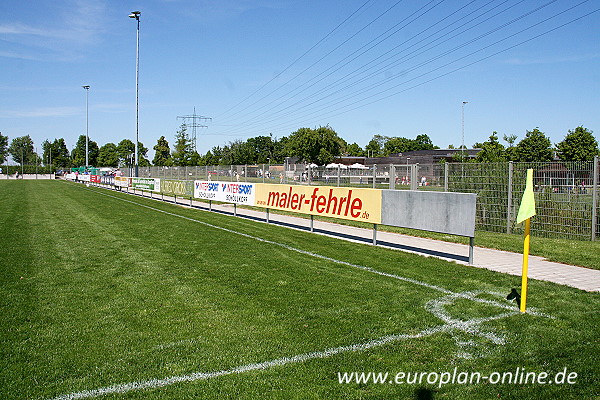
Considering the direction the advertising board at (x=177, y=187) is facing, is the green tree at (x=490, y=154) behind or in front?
behind

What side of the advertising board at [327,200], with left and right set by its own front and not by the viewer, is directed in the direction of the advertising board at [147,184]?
right

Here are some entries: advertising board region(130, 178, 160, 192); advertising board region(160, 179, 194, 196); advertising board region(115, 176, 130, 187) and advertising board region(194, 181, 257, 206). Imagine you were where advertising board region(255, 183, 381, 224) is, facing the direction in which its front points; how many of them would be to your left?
0

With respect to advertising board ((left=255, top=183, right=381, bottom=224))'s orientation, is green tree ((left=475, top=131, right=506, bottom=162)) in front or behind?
behind

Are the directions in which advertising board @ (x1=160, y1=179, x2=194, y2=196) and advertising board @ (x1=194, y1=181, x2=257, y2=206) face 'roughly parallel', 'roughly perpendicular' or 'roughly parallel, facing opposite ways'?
roughly parallel

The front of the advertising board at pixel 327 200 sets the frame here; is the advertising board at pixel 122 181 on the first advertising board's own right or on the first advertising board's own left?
on the first advertising board's own right

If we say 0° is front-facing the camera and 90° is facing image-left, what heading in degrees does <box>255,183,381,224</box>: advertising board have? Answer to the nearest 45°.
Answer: approximately 45°

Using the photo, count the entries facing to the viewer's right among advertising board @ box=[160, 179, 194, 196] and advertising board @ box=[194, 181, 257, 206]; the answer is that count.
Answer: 0

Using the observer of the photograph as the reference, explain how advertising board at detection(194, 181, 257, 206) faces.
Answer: facing the viewer and to the left of the viewer

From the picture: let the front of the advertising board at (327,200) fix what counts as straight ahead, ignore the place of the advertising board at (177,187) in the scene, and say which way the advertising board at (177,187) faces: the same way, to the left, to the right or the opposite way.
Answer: the same way

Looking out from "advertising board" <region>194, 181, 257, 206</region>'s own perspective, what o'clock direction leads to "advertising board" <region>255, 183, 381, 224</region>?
"advertising board" <region>255, 183, 381, 224</region> is roughly at 10 o'clock from "advertising board" <region>194, 181, 257, 206</region>.

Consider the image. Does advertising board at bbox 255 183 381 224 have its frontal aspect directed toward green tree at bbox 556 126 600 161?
no

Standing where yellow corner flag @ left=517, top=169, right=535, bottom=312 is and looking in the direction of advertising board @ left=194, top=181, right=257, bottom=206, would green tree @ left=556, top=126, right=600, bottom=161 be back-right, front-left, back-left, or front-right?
front-right

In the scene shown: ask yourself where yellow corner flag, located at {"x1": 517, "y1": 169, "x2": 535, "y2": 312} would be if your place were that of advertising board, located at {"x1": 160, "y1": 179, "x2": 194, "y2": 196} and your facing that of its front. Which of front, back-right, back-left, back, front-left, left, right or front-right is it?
front-left

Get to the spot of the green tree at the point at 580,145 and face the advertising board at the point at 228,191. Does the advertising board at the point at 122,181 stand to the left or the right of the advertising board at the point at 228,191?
right

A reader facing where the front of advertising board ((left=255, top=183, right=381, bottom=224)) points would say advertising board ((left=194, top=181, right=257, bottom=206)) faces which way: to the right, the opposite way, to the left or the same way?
the same way

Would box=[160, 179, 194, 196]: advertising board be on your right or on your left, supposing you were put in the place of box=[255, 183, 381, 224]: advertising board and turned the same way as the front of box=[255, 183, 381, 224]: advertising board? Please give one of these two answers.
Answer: on your right

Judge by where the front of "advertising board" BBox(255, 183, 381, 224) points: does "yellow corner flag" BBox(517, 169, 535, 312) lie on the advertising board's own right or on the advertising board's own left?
on the advertising board's own left

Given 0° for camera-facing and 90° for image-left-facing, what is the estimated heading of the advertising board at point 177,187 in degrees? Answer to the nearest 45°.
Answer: approximately 45°
